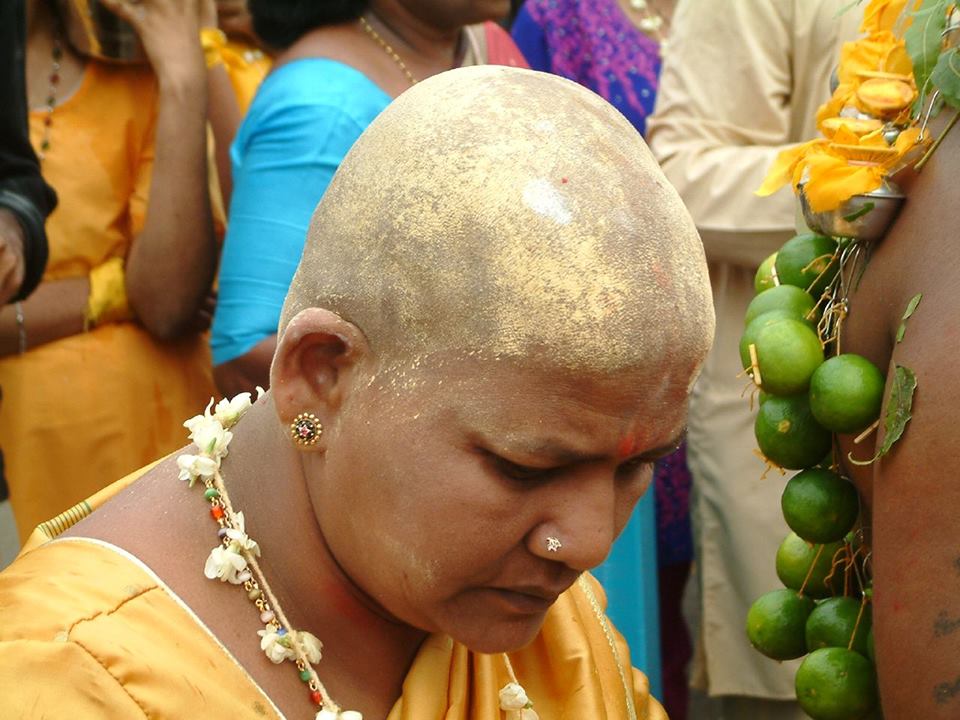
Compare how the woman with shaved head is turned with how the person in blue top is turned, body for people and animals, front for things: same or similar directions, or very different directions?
same or similar directions

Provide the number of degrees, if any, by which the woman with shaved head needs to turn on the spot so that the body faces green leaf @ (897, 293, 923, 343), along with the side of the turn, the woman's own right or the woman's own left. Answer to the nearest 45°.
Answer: approximately 45° to the woman's own left

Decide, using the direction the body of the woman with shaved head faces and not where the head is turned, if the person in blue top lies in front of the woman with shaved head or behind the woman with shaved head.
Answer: behind

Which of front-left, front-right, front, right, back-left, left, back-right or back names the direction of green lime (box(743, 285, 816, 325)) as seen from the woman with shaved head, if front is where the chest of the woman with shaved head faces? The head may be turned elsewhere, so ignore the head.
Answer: left

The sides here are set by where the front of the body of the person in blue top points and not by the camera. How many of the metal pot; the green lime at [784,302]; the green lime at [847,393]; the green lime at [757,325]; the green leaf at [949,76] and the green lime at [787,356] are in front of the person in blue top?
6

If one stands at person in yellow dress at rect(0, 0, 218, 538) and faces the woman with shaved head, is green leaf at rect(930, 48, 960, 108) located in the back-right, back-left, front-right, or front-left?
front-left

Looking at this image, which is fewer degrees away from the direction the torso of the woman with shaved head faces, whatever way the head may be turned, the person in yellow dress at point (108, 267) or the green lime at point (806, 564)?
the green lime

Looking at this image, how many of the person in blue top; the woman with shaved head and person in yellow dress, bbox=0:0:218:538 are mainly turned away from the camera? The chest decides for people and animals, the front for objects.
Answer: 0

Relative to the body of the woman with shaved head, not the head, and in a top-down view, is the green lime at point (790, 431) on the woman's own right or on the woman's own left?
on the woman's own left

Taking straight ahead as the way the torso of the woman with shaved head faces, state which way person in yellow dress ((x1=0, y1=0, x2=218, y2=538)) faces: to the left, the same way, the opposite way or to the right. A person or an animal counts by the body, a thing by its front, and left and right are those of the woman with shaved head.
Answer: to the right

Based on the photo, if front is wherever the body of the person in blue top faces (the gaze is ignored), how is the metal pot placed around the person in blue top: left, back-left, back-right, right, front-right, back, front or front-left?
front

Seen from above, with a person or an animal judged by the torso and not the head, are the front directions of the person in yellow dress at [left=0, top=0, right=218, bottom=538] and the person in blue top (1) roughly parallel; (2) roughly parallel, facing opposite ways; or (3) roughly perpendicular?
roughly perpendicular

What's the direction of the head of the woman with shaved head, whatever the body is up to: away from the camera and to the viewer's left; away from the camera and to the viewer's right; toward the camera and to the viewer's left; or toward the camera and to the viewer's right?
toward the camera and to the viewer's right

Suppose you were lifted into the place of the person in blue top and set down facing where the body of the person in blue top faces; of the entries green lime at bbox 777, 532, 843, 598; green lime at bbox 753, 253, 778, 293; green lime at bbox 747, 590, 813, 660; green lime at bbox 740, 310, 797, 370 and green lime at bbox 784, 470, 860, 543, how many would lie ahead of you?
5

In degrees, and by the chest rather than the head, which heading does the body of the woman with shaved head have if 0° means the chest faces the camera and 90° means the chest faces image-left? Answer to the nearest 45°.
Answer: approximately 315°

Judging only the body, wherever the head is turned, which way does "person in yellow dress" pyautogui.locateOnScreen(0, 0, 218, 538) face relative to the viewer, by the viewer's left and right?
facing the viewer and to the left of the viewer
